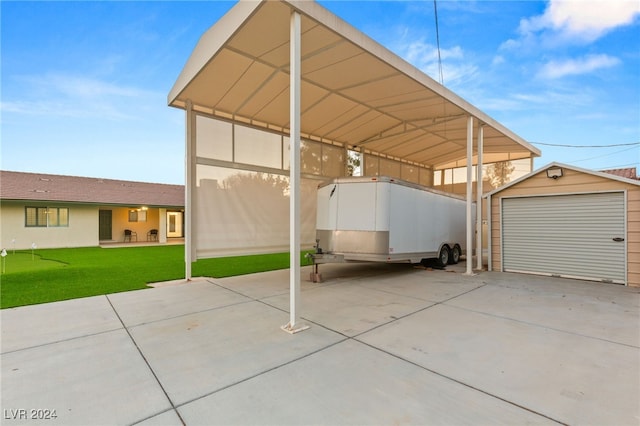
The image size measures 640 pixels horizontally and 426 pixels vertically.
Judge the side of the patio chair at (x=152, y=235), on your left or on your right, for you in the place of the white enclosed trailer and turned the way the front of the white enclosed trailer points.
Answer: on your right

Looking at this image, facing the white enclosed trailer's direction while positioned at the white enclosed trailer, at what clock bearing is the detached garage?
The detached garage is roughly at 7 o'clock from the white enclosed trailer.

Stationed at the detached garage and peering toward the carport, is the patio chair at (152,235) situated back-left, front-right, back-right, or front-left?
front-right

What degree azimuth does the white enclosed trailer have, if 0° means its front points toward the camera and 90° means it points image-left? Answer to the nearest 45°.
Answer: approximately 45°

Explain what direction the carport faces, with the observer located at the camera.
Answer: facing the viewer and to the left of the viewer

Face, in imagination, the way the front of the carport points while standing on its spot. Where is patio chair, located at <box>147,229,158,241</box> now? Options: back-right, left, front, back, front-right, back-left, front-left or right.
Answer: right

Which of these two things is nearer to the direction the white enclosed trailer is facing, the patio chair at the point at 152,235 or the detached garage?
the patio chair
